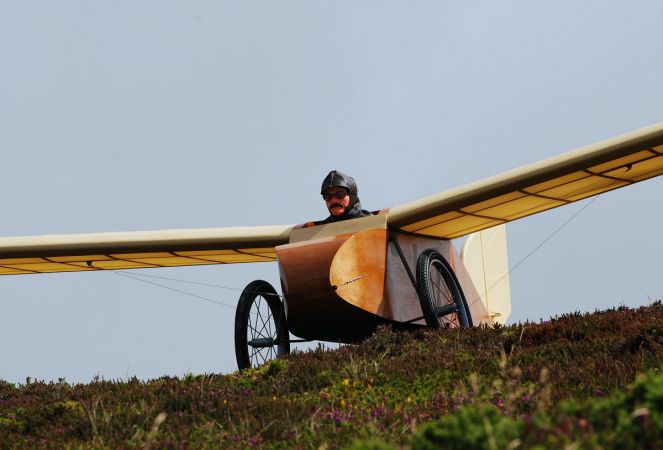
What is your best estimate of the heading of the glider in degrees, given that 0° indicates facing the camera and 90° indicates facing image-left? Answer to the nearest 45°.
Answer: approximately 45°
